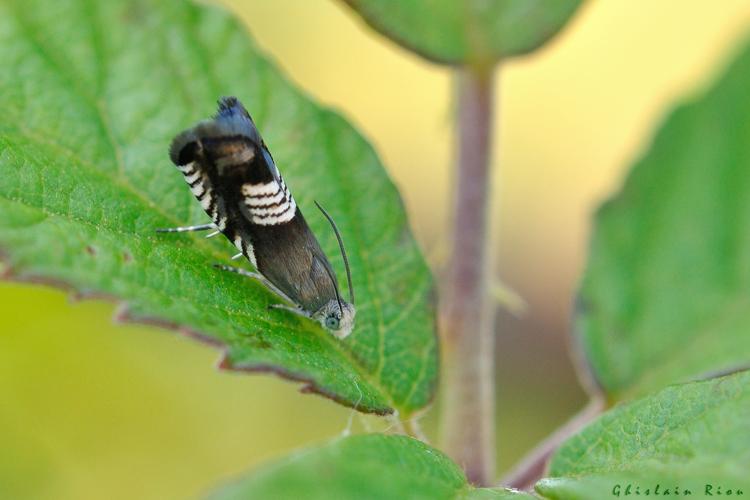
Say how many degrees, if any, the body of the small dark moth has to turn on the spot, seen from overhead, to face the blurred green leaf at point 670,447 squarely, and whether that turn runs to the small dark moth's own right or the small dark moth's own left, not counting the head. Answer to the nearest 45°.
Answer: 0° — it already faces it

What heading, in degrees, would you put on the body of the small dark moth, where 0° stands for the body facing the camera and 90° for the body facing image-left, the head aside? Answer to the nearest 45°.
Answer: approximately 315°
